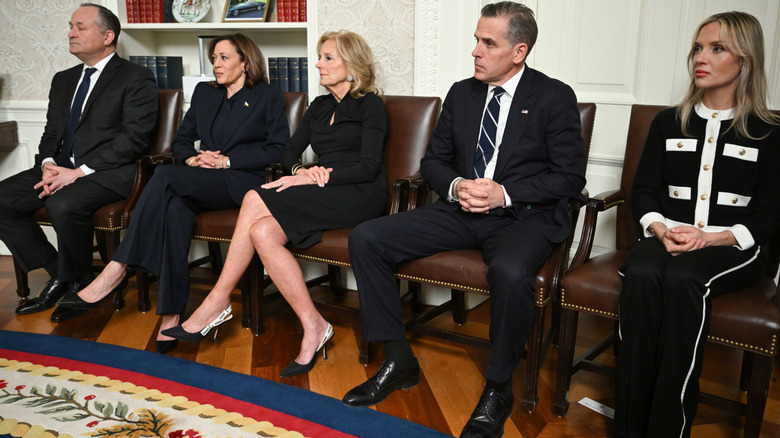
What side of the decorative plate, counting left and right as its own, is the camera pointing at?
front

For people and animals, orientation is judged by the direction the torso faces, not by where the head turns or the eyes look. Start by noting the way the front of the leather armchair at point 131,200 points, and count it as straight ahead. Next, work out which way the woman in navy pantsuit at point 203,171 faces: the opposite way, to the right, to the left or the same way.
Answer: the same way

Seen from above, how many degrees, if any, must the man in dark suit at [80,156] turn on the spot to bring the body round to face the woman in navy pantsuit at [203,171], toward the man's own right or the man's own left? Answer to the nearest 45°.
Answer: approximately 90° to the man's own left

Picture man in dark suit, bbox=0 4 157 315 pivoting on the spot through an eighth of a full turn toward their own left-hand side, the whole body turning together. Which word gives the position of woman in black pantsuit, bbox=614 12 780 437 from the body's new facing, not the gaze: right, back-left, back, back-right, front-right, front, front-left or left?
front-left

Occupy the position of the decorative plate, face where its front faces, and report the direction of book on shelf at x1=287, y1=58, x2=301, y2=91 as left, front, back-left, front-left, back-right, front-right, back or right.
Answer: front-left

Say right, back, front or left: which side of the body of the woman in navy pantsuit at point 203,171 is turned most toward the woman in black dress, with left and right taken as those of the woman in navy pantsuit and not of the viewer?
left

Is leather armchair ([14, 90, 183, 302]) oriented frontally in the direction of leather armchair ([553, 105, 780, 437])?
no

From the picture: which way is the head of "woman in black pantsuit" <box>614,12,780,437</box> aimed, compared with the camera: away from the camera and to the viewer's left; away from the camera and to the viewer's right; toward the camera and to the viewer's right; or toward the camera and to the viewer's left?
toward the camera and to the viewer's left

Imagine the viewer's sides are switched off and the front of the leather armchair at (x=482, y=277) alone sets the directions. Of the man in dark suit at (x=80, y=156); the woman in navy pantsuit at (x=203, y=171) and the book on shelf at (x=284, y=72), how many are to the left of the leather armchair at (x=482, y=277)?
0

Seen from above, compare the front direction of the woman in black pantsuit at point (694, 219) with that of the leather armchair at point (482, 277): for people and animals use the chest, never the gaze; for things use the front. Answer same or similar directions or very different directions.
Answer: same or similar directions

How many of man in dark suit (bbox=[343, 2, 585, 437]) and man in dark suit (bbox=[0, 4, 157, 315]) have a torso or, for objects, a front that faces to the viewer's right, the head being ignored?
0

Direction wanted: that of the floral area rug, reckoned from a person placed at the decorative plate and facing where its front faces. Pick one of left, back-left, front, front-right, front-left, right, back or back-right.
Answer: front

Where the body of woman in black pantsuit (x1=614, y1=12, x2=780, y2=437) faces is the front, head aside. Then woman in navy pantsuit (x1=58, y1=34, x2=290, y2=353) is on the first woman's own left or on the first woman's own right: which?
on the first woman's own right

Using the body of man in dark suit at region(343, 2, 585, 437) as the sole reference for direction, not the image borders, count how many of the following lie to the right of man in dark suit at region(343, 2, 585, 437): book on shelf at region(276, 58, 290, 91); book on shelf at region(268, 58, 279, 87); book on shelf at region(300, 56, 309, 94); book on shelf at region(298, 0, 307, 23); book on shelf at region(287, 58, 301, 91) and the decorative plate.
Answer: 6

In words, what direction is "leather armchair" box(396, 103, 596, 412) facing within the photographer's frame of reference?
facing the viewer and to the left of the viewer
